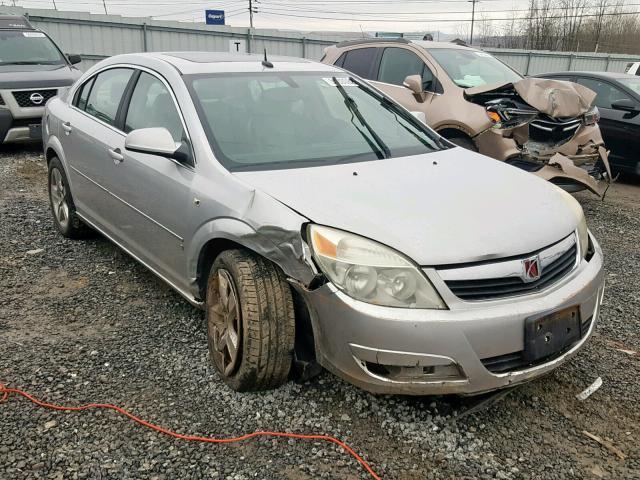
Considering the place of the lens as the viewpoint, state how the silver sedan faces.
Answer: facing the viewer and to the right of the viewer

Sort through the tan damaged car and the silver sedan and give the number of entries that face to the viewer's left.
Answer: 0

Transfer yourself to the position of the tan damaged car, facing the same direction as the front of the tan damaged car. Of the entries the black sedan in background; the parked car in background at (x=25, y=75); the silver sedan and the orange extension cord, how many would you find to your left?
1

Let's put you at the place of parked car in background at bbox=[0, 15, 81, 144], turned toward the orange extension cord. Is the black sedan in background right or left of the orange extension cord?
left

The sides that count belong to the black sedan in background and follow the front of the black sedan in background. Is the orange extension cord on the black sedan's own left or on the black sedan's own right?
on the black sedan's own right

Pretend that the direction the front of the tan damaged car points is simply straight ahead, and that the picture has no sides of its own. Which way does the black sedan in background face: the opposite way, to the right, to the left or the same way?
the same way

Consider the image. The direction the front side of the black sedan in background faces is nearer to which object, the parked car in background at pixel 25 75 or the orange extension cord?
the orange extension cord

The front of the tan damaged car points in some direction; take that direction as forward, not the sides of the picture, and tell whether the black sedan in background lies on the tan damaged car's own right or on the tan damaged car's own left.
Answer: on the tan damaged car's own left

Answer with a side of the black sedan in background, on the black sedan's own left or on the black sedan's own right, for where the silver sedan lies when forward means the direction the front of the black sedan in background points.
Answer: on the black sedan's own right

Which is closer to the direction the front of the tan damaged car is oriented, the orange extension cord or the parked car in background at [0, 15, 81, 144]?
the orange extension cord

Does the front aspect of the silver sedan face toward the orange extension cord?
no

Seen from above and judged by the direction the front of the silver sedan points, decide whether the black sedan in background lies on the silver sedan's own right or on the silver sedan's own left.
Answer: on the silver sedan's own left

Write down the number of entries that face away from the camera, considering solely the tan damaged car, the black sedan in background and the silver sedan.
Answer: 0

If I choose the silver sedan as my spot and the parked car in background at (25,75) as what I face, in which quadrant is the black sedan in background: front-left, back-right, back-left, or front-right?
front-right
